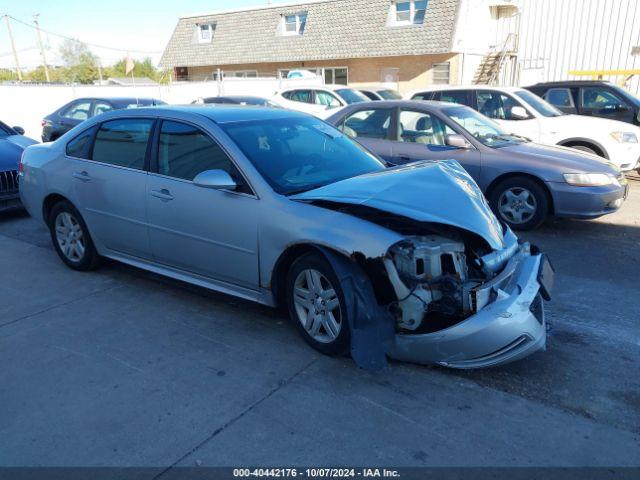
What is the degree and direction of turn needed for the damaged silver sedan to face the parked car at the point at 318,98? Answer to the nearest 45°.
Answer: approximately 135° to its left

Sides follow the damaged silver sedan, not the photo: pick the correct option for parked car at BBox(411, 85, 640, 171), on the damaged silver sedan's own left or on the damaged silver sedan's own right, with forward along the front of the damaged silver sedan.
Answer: on the damaged silver sedan's own left

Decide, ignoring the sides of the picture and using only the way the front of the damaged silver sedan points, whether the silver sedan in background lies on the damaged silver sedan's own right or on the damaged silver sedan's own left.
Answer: on the damaged silver sedan's own left

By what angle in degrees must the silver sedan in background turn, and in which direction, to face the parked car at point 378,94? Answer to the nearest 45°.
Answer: approximately 135° to its left

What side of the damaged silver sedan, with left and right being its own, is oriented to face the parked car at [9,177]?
back

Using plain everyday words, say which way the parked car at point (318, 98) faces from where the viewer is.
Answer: facing the viewer and to the right of the viewer
